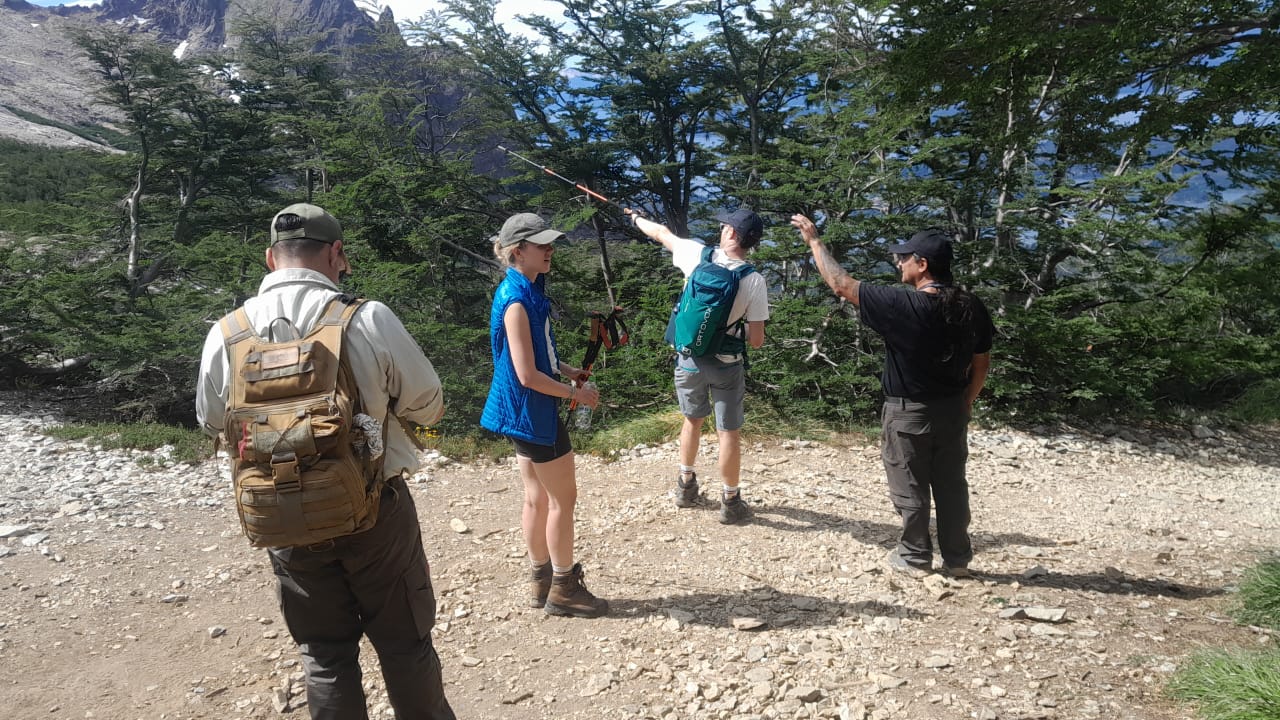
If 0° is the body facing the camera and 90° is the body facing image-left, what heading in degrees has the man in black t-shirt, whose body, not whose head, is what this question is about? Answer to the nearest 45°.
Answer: approximately 135°

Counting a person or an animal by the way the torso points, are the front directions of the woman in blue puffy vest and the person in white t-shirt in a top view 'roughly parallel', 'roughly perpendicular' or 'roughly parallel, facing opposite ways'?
roughly perpendicular

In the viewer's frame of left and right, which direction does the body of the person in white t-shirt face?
facing away from the viewer

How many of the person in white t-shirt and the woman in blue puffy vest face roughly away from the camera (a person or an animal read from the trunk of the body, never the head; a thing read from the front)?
1

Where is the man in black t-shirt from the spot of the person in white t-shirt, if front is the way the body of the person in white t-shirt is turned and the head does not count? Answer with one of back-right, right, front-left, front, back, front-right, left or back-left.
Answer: back-right

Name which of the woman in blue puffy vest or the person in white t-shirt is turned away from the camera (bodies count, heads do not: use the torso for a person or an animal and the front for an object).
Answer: the person in white t-shirt

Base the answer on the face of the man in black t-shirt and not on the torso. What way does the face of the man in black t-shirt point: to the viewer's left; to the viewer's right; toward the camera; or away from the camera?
to the viewer's left

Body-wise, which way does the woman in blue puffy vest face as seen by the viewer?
to the viewer's right

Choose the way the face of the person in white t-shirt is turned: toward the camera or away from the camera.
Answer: away from the camera

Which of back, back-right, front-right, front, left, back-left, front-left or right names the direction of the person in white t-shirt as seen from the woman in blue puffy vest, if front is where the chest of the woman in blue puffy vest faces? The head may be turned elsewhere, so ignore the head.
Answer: front-left

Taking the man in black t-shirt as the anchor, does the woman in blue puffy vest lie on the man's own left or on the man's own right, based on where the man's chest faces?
on the man's own left

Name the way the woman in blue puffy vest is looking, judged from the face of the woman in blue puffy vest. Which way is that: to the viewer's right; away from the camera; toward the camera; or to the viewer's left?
to the viewer's right

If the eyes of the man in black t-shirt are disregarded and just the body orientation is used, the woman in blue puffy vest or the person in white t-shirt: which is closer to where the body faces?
the person in white t-shirt
